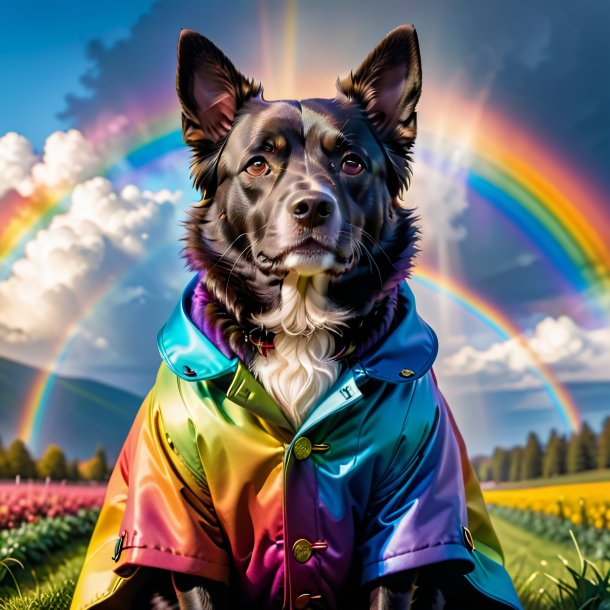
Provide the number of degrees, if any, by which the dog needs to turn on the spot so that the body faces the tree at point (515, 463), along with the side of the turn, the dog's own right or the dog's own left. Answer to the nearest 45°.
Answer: approximately 135° to the dog's own left

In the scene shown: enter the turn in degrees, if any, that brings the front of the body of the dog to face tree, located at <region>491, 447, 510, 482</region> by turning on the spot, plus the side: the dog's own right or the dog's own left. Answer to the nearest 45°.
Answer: approximately 135° to the dog's own left

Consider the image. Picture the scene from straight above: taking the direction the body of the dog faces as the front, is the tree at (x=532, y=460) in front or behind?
behind

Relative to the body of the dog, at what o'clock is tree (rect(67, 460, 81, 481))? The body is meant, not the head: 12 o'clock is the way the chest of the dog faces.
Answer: The tree is roughly at 5 o'clock from the dog.

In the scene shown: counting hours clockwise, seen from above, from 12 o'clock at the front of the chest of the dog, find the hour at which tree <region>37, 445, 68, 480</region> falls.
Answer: The tree is roughly at 5 o'clock from the dog.

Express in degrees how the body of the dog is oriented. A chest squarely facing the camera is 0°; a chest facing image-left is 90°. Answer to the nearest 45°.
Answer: approximately 0°

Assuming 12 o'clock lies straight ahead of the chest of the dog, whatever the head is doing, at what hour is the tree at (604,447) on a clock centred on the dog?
The tree is roughly at 7 o'clock from the dog.
